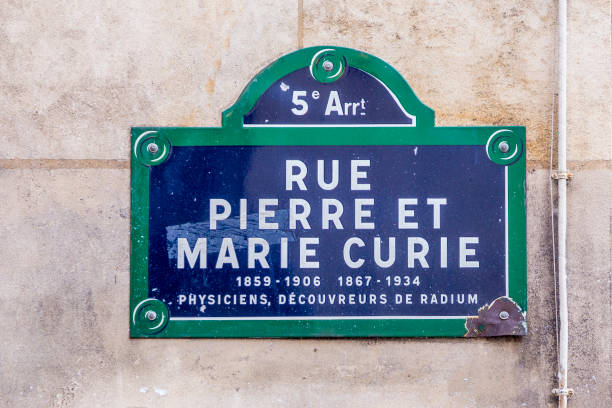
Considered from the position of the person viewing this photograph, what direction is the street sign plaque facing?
facing the viewer

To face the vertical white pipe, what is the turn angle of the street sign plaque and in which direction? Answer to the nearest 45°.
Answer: approximately 90° to its left
